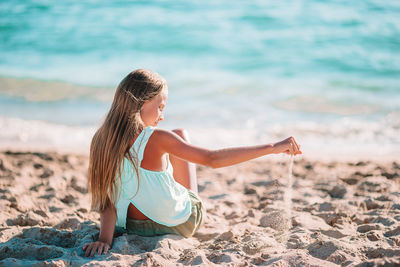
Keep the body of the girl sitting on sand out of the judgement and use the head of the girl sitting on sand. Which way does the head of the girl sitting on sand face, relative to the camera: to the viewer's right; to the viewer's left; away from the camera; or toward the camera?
to the viewer's right

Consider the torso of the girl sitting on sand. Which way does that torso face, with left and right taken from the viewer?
facing away from the viewer and to the right of the viewer
